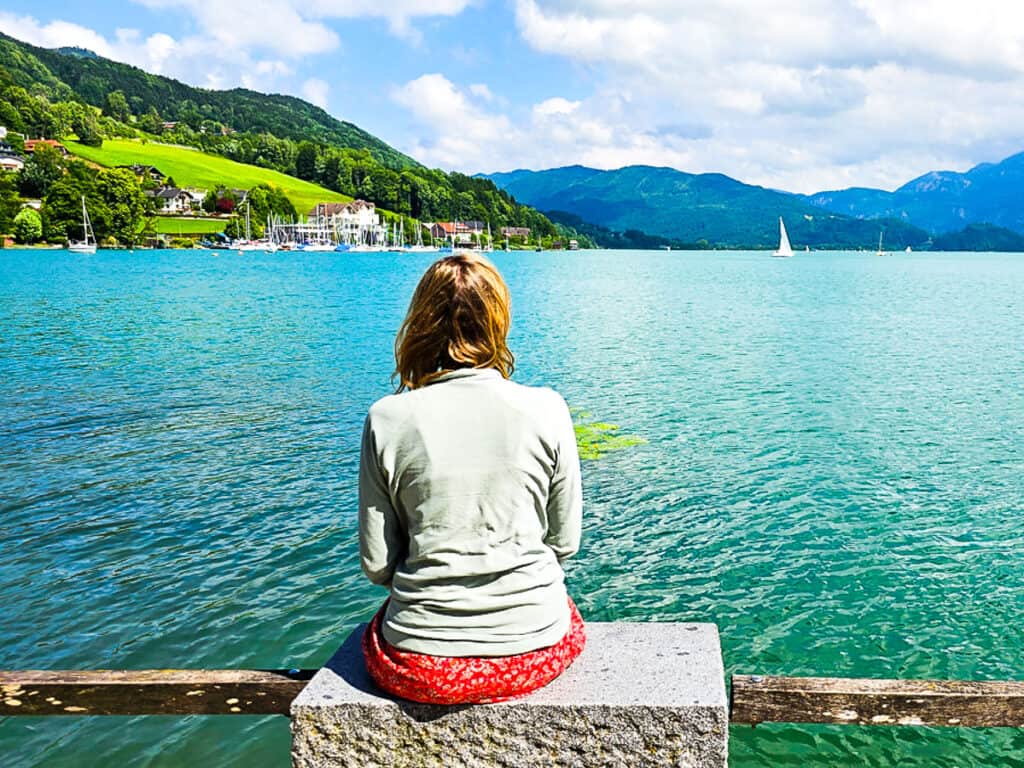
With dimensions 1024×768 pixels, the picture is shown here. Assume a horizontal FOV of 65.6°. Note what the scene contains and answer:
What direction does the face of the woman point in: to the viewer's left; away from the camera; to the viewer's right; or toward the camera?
away from the camera

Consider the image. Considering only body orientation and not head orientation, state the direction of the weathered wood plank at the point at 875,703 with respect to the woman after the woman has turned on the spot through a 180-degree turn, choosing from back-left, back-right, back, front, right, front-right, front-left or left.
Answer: left

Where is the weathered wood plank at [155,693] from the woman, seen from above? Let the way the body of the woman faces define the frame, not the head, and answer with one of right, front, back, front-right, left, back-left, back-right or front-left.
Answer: left

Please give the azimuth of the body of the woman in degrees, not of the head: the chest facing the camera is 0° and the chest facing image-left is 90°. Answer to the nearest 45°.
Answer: approximately 180°
